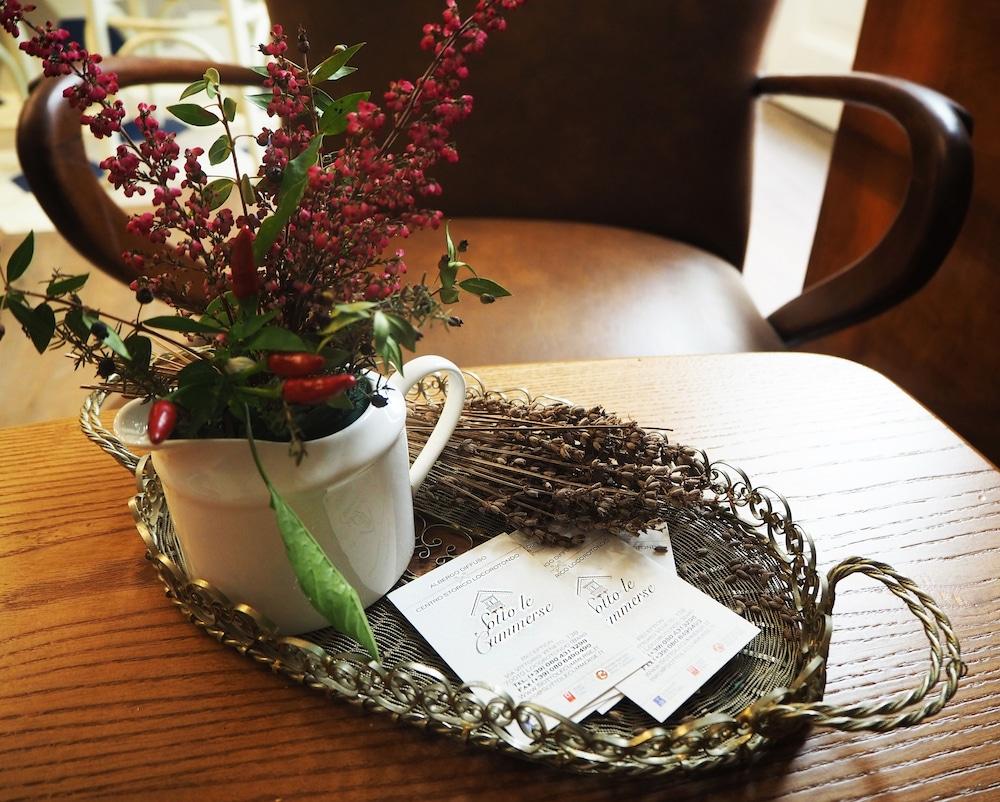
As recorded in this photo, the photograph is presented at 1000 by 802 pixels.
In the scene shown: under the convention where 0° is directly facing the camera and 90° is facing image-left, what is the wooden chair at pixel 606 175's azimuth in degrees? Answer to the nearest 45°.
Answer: approximately 0°

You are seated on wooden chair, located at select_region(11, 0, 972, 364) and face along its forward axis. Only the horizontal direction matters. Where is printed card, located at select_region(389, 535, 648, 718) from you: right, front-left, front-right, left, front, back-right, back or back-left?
front

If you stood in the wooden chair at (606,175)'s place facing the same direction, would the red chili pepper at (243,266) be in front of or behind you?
in front

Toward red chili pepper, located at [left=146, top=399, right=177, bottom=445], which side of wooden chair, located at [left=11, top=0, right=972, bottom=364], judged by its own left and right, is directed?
front

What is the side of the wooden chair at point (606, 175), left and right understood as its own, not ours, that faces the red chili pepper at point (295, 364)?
front

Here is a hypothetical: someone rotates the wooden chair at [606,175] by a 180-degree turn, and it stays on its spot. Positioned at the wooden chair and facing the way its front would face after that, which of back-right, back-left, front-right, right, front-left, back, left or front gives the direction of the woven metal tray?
back

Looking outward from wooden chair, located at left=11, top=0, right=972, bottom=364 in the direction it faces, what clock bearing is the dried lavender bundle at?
The dried lavender bundle is roughly at 12 o'clock from the wooden chair.

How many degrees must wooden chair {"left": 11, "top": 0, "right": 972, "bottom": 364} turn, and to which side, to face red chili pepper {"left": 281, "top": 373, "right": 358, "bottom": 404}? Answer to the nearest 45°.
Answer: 0° — it already faces it

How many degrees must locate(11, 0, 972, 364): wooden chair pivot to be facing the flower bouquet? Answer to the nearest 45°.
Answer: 0° — it already faces it

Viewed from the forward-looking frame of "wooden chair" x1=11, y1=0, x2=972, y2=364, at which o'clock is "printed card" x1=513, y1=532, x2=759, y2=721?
The printed card is roughly at 12 o'clock from the wooden chair.
